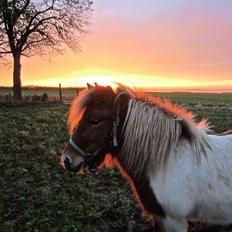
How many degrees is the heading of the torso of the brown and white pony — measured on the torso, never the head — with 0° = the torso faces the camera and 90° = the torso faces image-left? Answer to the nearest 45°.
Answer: approximately 90°
